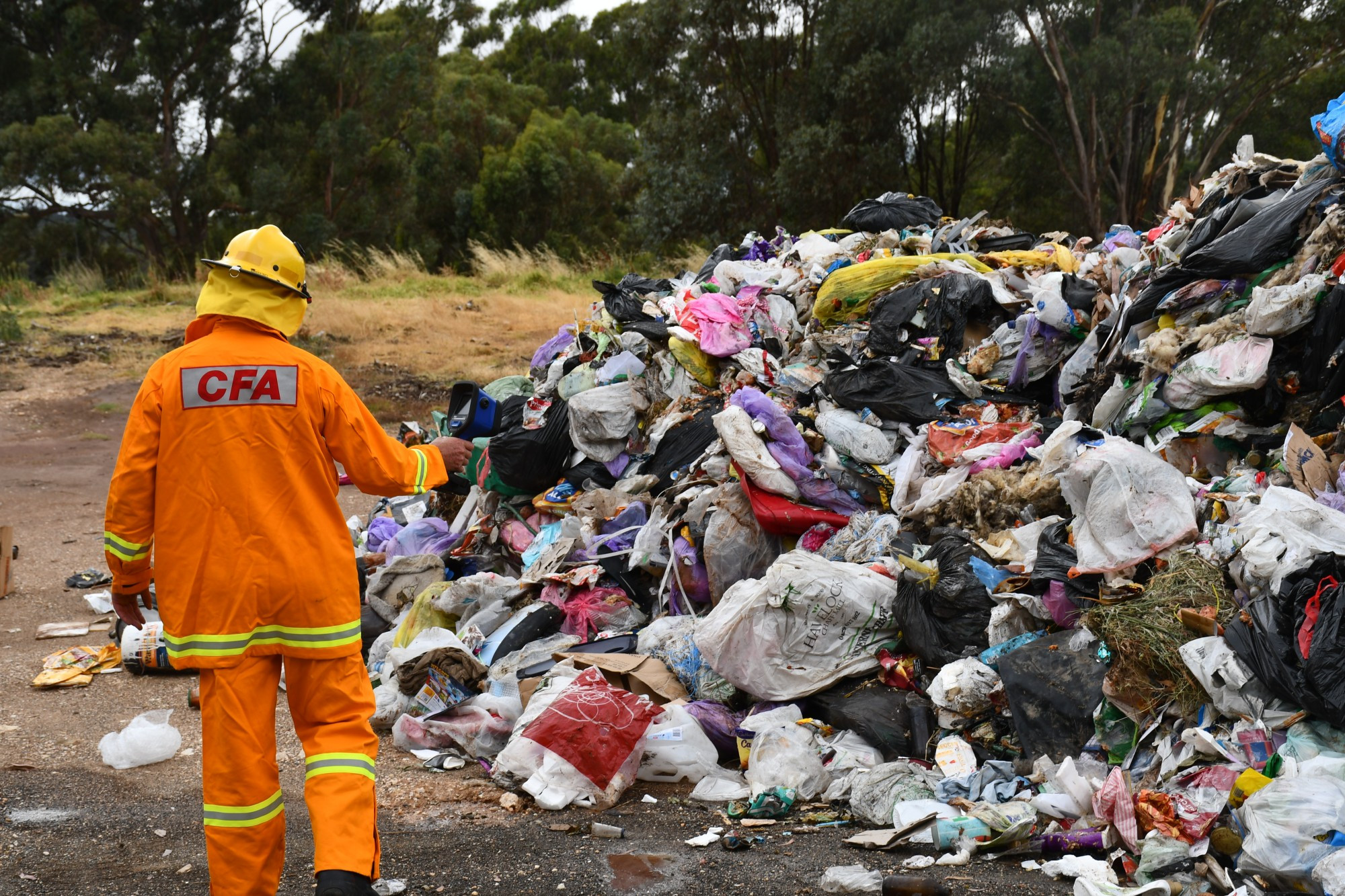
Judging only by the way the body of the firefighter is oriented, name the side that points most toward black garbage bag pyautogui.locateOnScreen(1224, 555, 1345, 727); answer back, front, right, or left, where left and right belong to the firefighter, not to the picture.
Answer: right

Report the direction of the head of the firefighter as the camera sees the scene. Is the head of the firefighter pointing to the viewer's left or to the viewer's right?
to the viewer's right

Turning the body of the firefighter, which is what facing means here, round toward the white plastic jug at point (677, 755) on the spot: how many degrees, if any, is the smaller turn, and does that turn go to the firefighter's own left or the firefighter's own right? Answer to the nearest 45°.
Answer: approximately 45° to the firefighter's own right

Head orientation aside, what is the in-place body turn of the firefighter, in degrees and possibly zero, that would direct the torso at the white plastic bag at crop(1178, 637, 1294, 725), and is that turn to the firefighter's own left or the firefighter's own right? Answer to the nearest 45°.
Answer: approximately 90° to the firefighter's own right

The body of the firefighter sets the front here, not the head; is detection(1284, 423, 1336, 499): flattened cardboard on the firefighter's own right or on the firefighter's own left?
on the firefighter's own right

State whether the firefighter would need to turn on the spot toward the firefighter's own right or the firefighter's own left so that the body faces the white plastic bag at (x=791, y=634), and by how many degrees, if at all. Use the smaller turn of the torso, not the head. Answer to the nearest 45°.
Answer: approximately 45° to the firefighter's own right

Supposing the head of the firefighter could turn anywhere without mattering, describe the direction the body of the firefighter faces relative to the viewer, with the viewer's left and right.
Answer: facing away from the viewer

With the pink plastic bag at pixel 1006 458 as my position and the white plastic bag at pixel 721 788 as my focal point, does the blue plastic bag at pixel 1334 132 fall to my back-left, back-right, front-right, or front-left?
back-left

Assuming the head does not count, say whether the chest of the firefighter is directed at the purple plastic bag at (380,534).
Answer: yes
